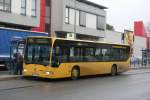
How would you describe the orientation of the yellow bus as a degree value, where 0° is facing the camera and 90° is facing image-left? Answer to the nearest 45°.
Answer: approximately 45°
